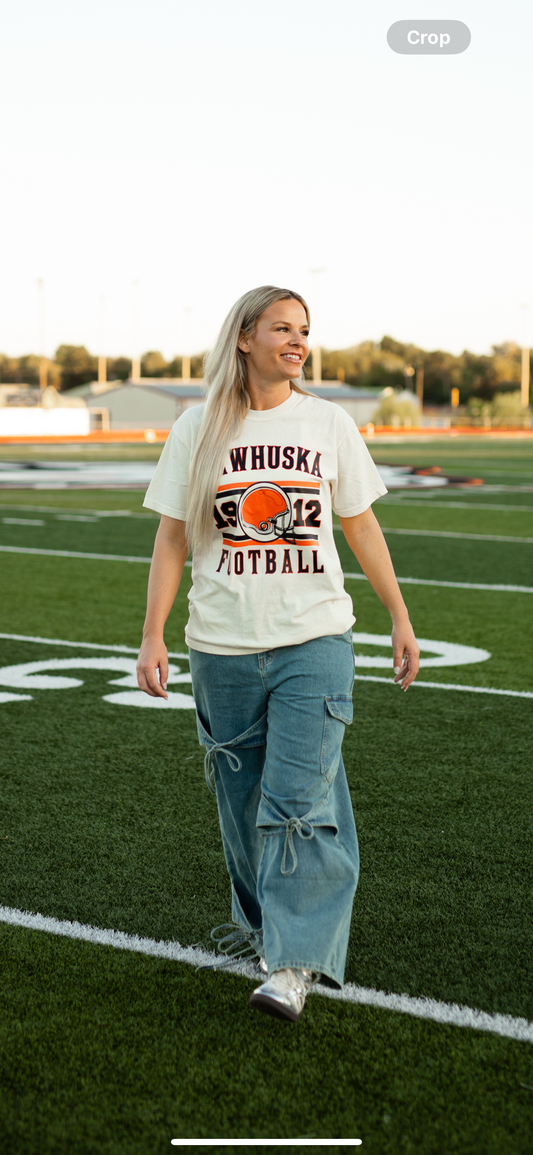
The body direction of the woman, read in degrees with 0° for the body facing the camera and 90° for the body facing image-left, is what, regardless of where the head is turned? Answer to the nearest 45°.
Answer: approximately 0°

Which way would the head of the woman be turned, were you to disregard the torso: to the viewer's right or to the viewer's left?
to the viewer's right
